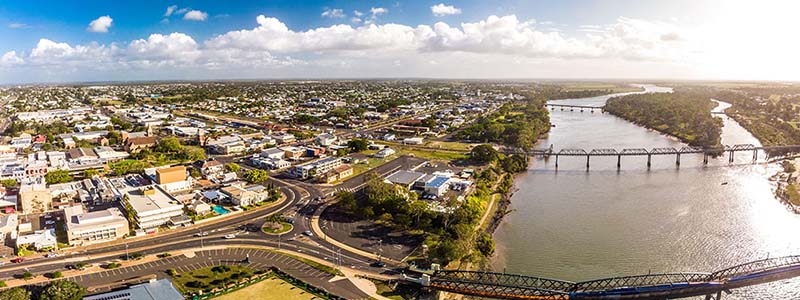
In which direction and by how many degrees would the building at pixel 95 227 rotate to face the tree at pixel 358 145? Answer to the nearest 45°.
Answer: approximately 135° to its left

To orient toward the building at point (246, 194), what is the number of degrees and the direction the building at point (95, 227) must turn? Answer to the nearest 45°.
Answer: approximately 90° to its left

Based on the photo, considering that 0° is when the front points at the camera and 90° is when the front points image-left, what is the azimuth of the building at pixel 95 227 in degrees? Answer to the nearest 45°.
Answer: approximately 0°

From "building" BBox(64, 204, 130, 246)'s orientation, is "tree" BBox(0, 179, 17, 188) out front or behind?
behind

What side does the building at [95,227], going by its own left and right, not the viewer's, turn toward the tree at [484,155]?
left

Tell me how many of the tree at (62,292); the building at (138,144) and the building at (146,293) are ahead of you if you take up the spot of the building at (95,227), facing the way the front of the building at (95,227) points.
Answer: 2
